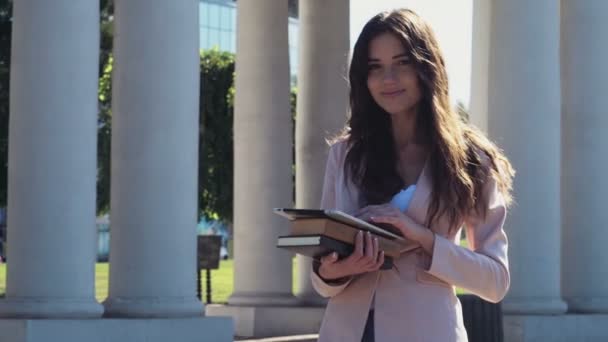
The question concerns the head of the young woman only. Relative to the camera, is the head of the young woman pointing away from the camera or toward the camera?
toward the camera

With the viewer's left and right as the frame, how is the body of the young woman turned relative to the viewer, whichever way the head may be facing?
facing the viewer and to the left of the viewer
